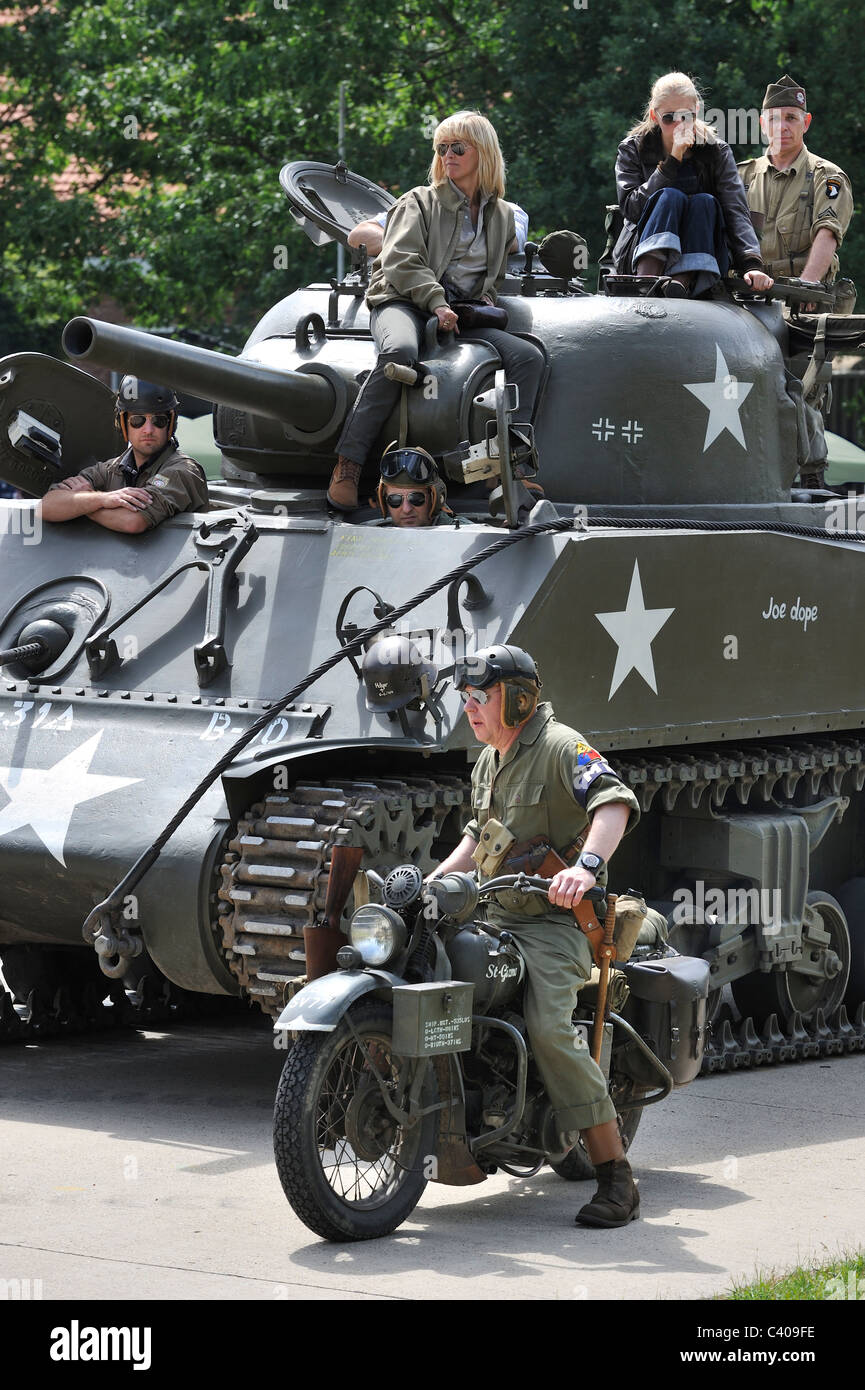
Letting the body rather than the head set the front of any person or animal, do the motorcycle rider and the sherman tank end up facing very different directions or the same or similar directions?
same or similar directions

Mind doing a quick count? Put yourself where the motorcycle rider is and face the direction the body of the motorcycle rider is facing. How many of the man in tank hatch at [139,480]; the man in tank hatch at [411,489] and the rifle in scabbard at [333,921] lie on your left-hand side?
0

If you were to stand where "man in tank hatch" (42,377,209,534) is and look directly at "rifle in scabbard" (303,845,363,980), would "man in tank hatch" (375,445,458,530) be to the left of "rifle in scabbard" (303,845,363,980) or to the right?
left

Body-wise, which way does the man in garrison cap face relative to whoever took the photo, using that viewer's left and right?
facing the viewer and to the left of the viewer

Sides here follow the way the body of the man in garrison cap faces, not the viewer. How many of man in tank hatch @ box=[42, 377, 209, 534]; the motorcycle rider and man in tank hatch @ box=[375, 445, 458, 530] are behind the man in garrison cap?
0

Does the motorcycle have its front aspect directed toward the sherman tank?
no

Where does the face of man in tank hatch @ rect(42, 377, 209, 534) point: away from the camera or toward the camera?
toward the camera

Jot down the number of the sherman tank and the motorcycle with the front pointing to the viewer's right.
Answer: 0

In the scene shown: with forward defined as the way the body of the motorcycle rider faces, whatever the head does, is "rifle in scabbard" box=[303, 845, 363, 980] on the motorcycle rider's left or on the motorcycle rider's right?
on the motorcycle rider's right

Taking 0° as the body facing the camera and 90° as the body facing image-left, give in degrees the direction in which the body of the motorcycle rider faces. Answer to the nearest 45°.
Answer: approximately 45°

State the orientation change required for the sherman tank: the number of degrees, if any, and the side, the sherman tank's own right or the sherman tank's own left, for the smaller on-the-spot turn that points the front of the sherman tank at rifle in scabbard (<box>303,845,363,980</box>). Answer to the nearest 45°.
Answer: approximately 45° to the sherman tank's own left

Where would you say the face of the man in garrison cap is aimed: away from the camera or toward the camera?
toward the camera

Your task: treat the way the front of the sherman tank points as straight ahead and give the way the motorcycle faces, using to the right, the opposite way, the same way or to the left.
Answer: the same way

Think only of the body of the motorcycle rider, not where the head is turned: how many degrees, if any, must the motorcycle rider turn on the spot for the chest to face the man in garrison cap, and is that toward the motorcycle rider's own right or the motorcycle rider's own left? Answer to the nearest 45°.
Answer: approximately 135° to the motorcycle rider's own right
